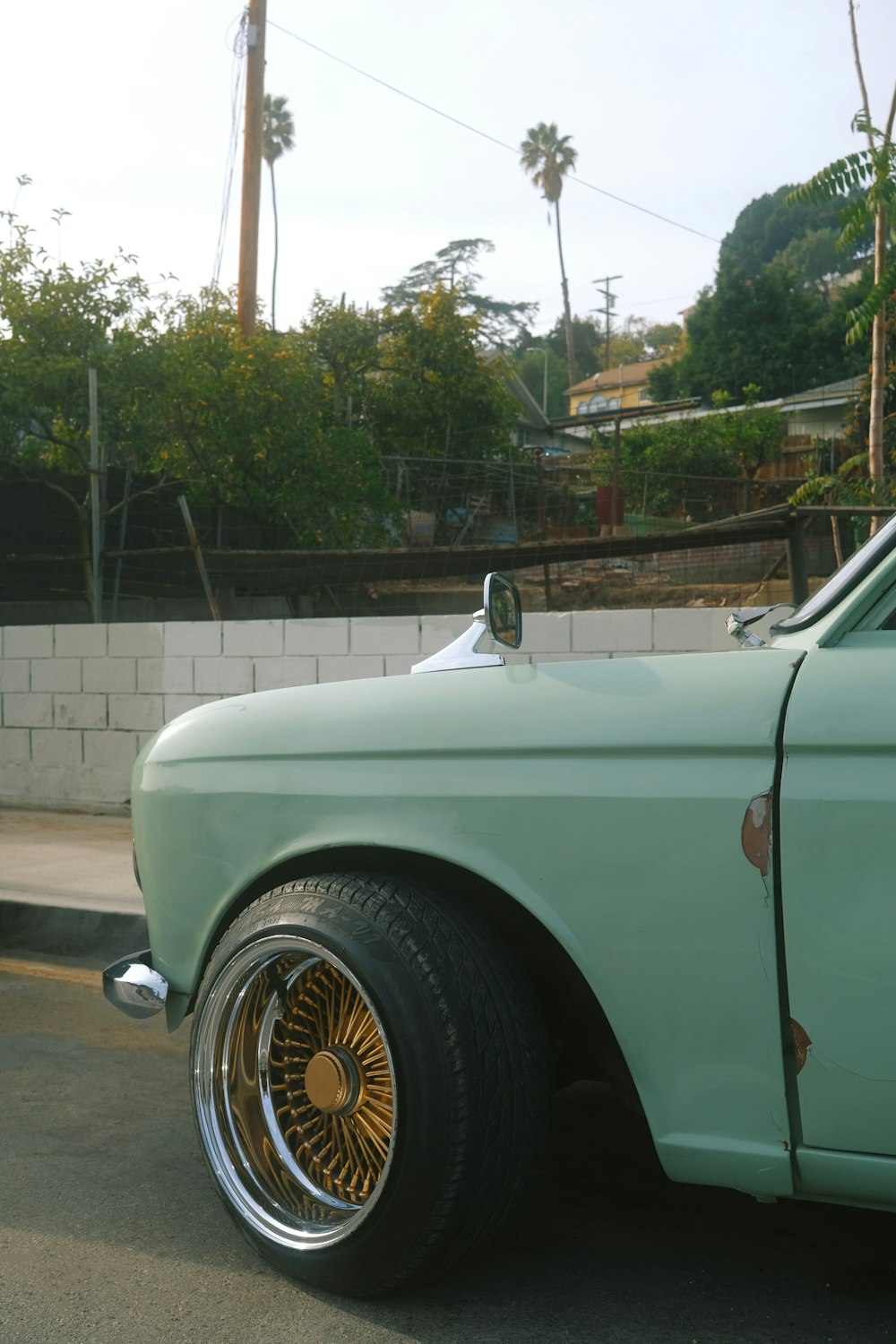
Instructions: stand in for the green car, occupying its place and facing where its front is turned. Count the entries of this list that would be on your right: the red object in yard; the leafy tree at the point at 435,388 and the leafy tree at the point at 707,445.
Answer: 3

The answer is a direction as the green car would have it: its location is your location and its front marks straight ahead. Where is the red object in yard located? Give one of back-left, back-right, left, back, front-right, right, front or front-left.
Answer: right

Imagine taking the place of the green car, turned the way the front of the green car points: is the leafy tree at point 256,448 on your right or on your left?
on your right

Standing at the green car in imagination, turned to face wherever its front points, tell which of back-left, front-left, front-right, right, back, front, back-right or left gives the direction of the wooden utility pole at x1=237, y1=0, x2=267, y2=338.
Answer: right

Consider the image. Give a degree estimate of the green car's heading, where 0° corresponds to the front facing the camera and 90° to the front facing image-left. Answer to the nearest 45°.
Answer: approximately 90°

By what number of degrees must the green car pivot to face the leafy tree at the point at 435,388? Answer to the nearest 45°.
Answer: approximately 90° to its right

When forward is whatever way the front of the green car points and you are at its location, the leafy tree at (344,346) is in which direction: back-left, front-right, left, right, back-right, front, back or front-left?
right

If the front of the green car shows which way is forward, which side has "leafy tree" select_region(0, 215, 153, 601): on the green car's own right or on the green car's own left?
on the green car's own right
